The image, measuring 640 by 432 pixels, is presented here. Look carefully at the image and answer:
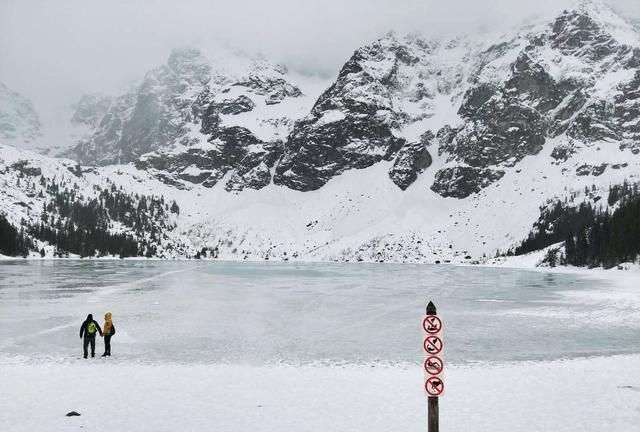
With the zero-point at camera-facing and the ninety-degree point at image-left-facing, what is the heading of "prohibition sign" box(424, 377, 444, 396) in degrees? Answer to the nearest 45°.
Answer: approximately 0°

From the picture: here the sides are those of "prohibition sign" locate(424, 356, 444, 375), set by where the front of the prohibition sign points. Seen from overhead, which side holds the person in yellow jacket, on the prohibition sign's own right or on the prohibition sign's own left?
on the prohibition sign's own right

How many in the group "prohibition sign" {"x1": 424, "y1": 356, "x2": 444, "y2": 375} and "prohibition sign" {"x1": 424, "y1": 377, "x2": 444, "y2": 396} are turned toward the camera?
2
